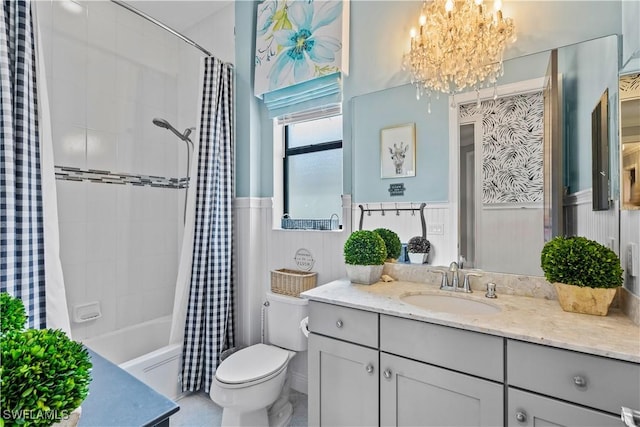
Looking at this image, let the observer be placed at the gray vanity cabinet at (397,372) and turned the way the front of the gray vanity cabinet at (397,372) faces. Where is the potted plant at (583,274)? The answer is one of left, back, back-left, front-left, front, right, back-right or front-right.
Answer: back-left

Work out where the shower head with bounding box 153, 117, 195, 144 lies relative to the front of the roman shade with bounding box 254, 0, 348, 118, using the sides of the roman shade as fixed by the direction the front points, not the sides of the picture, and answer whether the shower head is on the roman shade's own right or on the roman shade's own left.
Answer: on the roman shade's own right

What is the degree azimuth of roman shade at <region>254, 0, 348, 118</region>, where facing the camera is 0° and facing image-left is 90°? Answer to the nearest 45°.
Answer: approximately 45°

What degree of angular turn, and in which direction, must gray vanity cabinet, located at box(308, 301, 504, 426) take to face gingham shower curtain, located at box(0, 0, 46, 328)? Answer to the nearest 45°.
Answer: approximately 45° to its right

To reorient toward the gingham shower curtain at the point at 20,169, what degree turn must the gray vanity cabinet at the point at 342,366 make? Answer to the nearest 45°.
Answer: approximately 45° to its right

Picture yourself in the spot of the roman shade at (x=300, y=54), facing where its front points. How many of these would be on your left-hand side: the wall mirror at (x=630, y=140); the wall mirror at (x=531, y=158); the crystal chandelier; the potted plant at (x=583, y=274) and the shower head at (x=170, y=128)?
4
